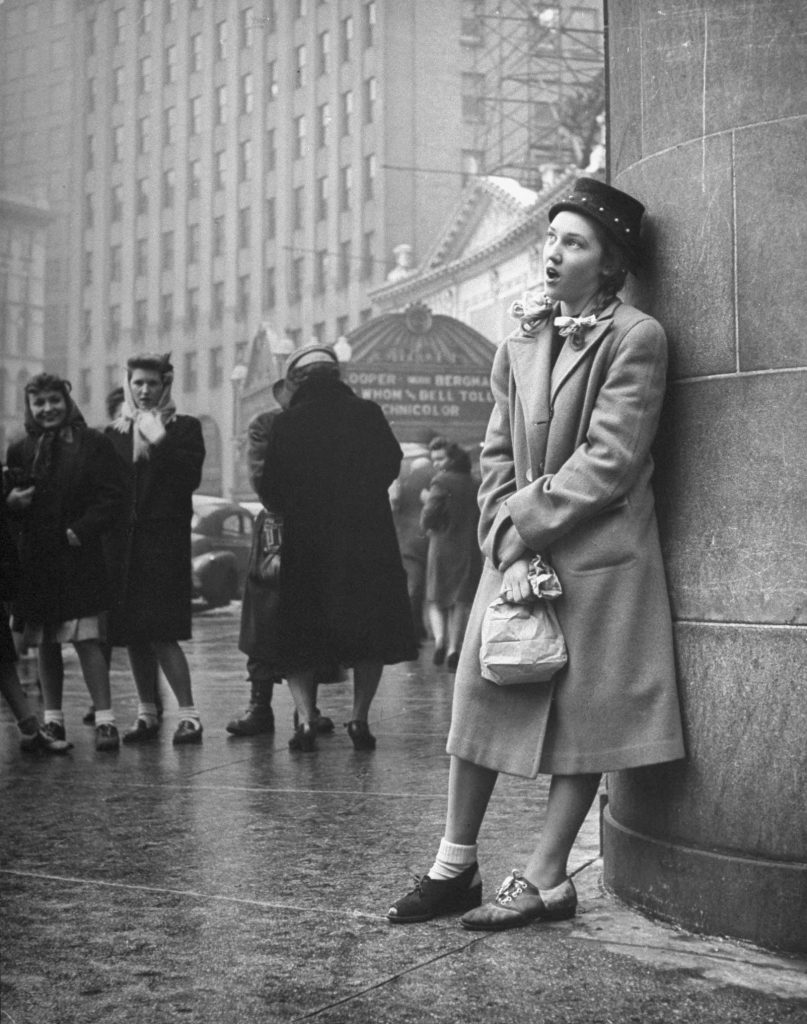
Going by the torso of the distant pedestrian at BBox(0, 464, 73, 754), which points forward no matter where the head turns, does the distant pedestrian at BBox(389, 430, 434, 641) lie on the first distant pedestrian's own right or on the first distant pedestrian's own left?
on the first distant pedestrian's own left

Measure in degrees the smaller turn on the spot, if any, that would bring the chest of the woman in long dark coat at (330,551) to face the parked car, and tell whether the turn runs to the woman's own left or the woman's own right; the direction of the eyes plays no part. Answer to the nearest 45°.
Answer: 0° — they already face it

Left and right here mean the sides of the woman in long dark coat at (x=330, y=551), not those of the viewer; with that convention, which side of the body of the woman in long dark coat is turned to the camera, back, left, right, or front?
back

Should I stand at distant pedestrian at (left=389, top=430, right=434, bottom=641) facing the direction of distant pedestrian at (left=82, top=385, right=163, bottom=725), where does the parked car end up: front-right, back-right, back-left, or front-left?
back-right

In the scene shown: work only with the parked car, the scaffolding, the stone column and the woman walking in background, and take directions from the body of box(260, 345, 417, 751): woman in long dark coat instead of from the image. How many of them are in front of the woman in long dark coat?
3

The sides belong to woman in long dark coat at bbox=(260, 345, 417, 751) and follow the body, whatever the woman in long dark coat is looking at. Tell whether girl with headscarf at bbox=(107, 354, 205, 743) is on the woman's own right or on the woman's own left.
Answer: on the woman's own left
